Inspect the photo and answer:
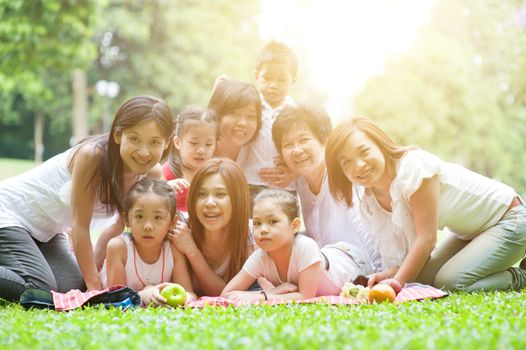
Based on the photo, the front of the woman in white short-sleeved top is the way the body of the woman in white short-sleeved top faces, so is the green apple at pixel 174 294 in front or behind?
in front

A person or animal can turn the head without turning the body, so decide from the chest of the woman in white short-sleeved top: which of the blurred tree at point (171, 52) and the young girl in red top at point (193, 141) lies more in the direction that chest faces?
the young girl in red top

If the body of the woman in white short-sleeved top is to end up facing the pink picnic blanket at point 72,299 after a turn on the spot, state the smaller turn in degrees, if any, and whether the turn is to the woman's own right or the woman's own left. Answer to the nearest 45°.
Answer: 0° — they already face it

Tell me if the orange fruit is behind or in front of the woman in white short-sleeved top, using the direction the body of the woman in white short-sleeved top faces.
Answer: in front

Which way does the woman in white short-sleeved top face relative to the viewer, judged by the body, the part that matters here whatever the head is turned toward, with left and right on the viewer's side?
facing the viewer and to the left of the viewer

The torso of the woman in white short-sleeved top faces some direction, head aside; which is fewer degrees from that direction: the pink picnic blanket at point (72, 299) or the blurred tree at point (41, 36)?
the pink picnic blanket

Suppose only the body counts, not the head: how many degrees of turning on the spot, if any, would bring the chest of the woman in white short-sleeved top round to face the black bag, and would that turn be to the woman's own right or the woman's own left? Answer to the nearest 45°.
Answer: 0° — they already face it
